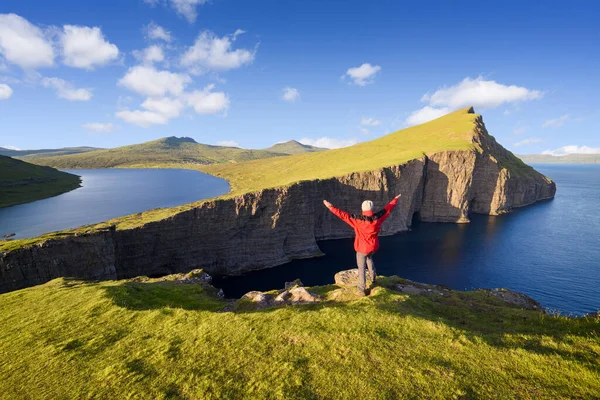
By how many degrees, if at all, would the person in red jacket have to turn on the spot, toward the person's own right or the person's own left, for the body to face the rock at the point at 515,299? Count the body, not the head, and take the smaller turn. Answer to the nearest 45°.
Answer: approximately 45° to the person's own right

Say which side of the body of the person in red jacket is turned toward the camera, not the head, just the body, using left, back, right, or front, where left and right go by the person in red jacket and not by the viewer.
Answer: back
